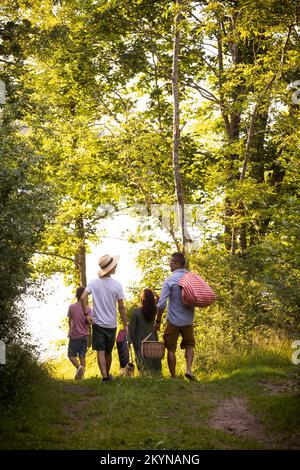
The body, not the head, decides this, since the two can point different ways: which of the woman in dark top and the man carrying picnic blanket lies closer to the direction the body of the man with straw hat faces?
the woman in dark top

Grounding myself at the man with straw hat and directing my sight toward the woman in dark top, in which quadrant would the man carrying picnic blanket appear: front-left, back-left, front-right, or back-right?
front-right

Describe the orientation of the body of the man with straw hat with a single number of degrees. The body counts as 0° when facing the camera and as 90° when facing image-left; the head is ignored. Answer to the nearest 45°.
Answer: approximately 180°

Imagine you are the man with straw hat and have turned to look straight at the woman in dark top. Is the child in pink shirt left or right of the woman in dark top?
left

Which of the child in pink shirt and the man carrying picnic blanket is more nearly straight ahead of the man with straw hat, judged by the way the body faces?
the child in pink shirt

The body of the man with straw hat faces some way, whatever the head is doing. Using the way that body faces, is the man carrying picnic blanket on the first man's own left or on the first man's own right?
on the first man's own right

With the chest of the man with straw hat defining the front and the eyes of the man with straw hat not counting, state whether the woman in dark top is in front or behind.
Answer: in front

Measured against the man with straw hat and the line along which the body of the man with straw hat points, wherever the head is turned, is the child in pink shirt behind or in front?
in front
